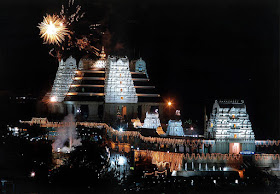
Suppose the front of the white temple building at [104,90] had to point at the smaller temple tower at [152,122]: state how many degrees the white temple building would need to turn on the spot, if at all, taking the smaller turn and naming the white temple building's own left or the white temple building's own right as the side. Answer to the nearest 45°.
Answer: approximately 45° to the white temple building's own left

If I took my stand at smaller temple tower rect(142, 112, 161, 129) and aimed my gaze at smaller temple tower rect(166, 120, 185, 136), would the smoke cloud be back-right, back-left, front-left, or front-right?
back-right

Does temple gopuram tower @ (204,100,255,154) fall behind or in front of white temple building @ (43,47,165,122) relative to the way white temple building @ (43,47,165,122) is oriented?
in front

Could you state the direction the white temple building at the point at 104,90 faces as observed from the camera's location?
facing the viewer

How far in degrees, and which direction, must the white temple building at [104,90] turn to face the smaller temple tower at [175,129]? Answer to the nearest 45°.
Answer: approximately 45° to its left
